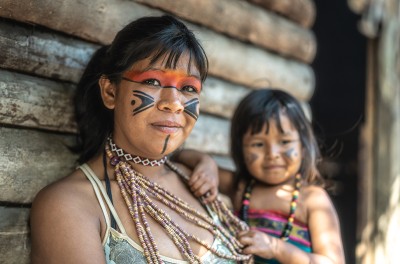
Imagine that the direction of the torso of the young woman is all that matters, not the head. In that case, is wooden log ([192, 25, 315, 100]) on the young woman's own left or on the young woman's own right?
on the young woman's own left

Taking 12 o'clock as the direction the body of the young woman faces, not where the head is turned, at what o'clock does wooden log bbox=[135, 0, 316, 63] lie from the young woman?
The wooden log is roughly at 8 o'clock from the young woman.

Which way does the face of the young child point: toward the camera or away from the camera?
toward the camera

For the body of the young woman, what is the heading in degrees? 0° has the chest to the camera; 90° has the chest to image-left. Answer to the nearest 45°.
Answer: approximately 315°

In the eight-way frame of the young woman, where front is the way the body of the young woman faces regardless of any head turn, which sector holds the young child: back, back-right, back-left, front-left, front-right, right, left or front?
left

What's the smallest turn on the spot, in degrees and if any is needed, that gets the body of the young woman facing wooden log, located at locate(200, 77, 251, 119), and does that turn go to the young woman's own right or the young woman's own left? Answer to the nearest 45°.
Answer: approximately 135° to the young woman's own left
